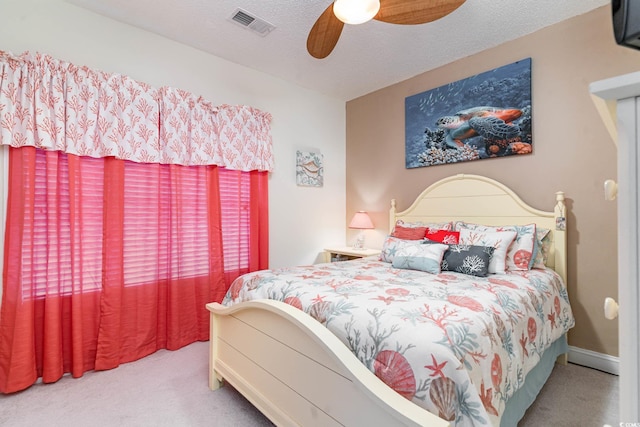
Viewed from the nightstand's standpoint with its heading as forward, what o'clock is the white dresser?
The white dresser is roughly at 10 o'clock from the nightstand.

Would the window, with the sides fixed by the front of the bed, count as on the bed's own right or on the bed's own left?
on the bed's own right

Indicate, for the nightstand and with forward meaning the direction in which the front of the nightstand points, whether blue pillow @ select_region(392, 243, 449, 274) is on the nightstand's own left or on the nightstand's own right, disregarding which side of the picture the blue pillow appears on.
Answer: on the nightstand's own left

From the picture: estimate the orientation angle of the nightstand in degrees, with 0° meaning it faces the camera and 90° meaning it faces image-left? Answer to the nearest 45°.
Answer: approximately 45°

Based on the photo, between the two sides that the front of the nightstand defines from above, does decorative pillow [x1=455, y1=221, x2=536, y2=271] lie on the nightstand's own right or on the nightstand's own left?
on the nightstand's own left

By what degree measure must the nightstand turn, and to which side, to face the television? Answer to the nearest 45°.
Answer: approximately 45° to its left

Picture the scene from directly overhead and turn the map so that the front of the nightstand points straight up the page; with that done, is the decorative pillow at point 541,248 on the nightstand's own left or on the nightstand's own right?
on the nightstand's own left

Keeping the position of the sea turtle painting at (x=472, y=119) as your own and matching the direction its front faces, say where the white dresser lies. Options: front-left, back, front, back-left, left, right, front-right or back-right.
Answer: front-left

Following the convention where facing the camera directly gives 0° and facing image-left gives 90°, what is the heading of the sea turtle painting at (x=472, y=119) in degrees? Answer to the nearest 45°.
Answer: approximately 45°

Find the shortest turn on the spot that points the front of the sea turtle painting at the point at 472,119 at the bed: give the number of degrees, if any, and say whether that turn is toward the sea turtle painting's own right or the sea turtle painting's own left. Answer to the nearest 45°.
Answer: approximately 45° to the sea turtle painting's own left
